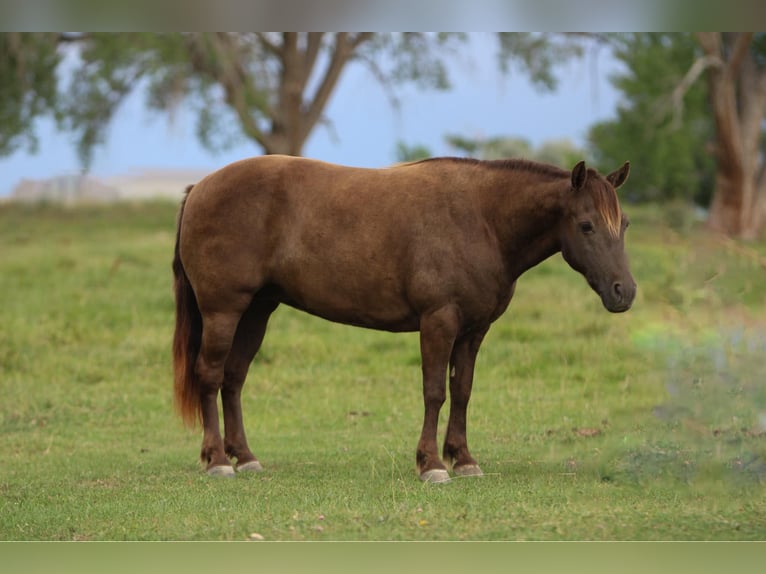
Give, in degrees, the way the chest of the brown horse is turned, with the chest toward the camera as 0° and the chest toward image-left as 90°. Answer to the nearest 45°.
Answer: approximately 270°

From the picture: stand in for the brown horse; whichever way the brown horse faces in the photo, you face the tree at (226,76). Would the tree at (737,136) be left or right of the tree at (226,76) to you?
right

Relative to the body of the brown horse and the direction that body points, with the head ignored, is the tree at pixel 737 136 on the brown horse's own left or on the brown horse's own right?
on the brown horse's own left

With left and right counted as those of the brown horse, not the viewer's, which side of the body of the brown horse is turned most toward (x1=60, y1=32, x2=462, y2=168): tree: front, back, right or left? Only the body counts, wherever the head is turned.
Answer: left

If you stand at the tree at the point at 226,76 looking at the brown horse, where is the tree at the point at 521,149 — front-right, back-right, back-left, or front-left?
back-left
